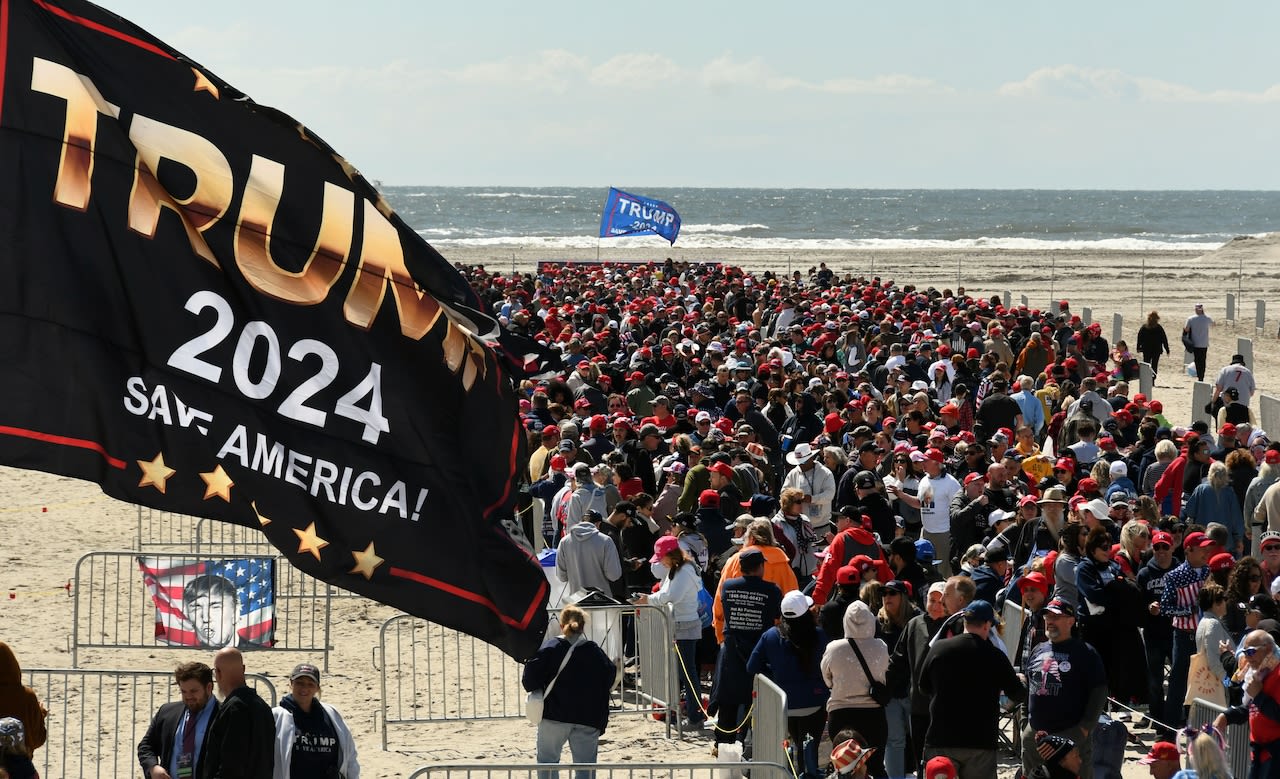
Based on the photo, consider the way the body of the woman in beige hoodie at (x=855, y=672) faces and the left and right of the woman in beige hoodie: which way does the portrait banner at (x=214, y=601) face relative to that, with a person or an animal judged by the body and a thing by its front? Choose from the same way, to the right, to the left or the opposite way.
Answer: the opposite way

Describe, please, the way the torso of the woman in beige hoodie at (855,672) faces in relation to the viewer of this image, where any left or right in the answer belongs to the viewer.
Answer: facing away from the viewer

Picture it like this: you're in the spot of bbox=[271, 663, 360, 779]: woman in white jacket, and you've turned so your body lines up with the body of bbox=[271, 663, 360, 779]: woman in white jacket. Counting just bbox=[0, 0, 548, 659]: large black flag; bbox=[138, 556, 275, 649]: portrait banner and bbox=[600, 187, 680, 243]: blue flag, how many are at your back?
2

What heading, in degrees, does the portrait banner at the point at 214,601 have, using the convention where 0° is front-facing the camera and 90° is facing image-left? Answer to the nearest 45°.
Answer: approximately 0°

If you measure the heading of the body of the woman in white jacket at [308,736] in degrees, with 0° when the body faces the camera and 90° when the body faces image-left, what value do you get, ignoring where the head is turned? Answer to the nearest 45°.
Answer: approximately 0°

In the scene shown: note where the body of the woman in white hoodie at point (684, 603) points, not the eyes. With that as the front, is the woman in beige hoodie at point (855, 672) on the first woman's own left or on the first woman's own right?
on the first woman's own left

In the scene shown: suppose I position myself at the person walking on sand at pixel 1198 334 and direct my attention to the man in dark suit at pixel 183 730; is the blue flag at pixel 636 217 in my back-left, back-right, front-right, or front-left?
back-right

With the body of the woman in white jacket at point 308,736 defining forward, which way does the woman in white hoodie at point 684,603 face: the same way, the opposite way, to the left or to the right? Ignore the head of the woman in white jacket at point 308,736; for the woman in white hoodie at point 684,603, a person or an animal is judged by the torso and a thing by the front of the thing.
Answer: to the right

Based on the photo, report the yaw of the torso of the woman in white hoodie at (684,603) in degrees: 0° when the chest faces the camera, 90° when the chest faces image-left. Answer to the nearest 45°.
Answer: approximately 90°

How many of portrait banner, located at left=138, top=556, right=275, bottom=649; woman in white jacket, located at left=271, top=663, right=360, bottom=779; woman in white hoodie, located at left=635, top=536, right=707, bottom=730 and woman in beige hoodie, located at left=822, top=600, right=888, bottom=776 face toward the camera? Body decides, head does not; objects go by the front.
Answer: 2
